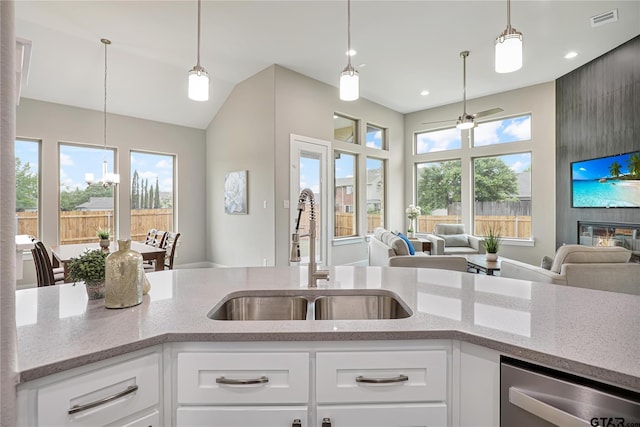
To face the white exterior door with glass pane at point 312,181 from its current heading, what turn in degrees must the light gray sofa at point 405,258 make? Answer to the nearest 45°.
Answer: approximately 135° to its left

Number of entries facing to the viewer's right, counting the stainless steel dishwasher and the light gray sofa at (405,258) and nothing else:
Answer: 1

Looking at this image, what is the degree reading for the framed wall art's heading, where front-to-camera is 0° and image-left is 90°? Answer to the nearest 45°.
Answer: approximately 45°

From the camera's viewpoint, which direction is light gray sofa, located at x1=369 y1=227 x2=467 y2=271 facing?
to the viewer's right

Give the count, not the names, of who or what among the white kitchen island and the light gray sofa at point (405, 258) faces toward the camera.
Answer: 1

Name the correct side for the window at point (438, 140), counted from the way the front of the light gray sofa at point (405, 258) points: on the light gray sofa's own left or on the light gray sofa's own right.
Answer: on the light gray sofa's own left

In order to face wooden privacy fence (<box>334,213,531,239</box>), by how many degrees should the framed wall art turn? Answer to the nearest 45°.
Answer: approximately 135° to its left

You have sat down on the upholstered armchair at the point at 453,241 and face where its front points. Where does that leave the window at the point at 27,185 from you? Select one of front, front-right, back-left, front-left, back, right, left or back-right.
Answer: right

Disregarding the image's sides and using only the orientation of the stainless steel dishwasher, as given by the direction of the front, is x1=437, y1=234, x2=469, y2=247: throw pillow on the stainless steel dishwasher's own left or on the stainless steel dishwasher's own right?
on the stainless steel dishwasher's own right

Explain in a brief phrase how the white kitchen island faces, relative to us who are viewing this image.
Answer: facing the viewer

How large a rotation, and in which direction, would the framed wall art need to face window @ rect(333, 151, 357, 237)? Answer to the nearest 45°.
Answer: approximately 135° to its left

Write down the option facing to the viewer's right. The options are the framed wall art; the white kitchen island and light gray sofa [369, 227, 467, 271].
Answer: the light gray sofa
